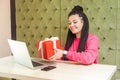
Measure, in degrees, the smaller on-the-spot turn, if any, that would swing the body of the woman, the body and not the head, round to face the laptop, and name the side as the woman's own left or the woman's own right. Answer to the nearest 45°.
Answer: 0° — they already face it

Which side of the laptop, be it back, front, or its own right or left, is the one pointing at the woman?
front

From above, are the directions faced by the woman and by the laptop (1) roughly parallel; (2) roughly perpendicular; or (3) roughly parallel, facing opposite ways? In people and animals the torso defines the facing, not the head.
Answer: roughly parallel, facing opposite ways

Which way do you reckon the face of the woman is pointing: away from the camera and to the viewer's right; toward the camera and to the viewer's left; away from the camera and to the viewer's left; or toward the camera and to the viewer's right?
toward the camera and to the viewer's left

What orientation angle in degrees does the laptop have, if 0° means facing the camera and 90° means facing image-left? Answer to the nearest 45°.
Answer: approximately 225°
